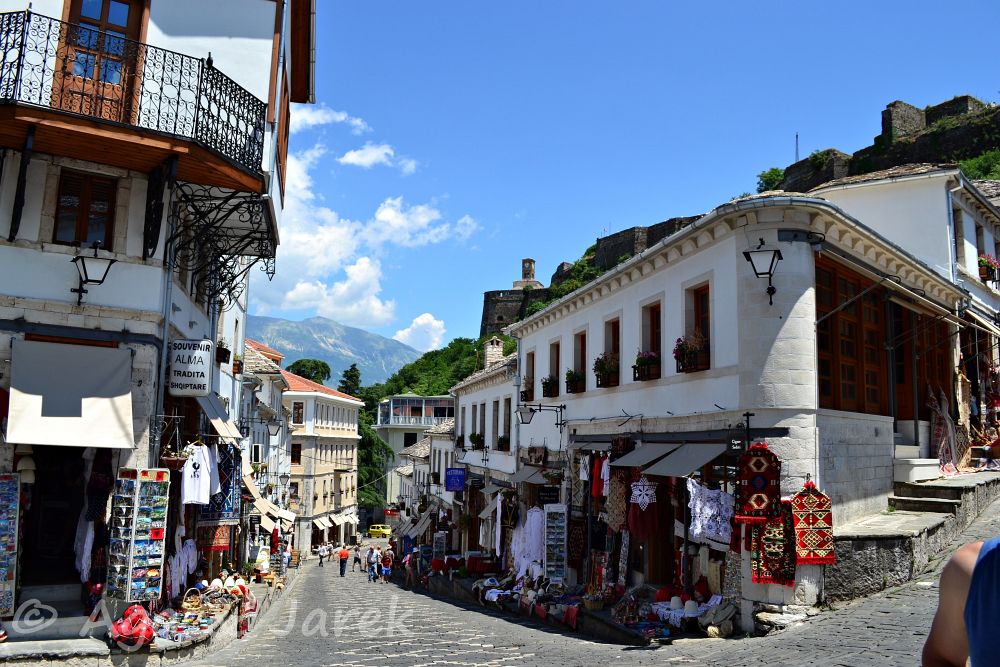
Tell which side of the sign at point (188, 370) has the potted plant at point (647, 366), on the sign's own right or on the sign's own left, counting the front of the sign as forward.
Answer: on the sign's own left

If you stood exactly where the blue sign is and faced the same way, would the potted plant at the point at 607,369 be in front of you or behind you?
in front

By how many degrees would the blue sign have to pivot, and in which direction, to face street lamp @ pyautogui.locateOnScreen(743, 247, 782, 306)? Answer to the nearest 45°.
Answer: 0° — it already faces it

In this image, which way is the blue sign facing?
toward the camera

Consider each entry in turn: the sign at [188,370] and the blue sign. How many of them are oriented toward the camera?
2

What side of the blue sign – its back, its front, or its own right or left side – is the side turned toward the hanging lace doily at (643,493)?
front

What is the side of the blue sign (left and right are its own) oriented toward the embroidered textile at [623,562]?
front

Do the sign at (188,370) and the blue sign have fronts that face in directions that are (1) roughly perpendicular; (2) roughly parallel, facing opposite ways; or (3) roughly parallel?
roughly parallel

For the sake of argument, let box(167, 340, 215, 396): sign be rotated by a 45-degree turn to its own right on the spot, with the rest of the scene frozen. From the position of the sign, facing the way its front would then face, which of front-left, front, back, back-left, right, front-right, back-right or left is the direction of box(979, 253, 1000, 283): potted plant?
back-left

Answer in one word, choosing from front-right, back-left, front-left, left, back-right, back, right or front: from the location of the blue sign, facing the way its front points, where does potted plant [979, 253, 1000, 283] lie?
front-left

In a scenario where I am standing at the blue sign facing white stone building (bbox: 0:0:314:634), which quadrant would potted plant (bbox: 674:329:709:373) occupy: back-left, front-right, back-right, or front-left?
front-left

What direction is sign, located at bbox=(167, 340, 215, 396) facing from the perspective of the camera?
toward the camera

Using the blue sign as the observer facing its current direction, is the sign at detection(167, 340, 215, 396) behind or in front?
in front

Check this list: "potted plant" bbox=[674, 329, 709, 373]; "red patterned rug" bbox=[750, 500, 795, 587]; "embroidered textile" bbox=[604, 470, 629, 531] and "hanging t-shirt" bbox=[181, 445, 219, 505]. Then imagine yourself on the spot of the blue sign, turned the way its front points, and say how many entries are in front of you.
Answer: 4

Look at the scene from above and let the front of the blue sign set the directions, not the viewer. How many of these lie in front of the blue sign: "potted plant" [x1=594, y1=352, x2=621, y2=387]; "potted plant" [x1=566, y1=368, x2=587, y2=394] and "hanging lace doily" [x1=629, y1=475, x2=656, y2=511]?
3
